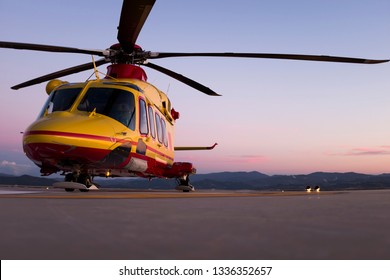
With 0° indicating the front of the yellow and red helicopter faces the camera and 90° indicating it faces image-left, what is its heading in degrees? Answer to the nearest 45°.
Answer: approximately 45°
